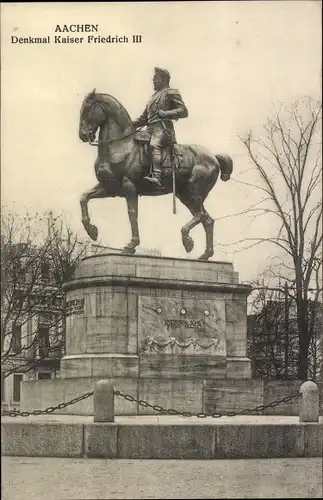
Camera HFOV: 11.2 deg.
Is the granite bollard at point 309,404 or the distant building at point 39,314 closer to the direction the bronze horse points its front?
the distant building

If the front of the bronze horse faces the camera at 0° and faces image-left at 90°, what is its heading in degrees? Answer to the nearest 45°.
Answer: approximately 90°

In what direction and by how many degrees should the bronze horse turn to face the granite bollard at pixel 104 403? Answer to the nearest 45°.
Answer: approximately 90° to its left

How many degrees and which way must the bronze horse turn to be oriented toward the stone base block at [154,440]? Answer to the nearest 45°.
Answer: approximately 90° to its left

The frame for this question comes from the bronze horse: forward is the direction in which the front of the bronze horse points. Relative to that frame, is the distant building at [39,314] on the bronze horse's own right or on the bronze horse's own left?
on the bronze horse's own right

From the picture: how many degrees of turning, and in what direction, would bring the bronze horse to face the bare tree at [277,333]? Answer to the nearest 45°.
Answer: approximately 90° to its right
